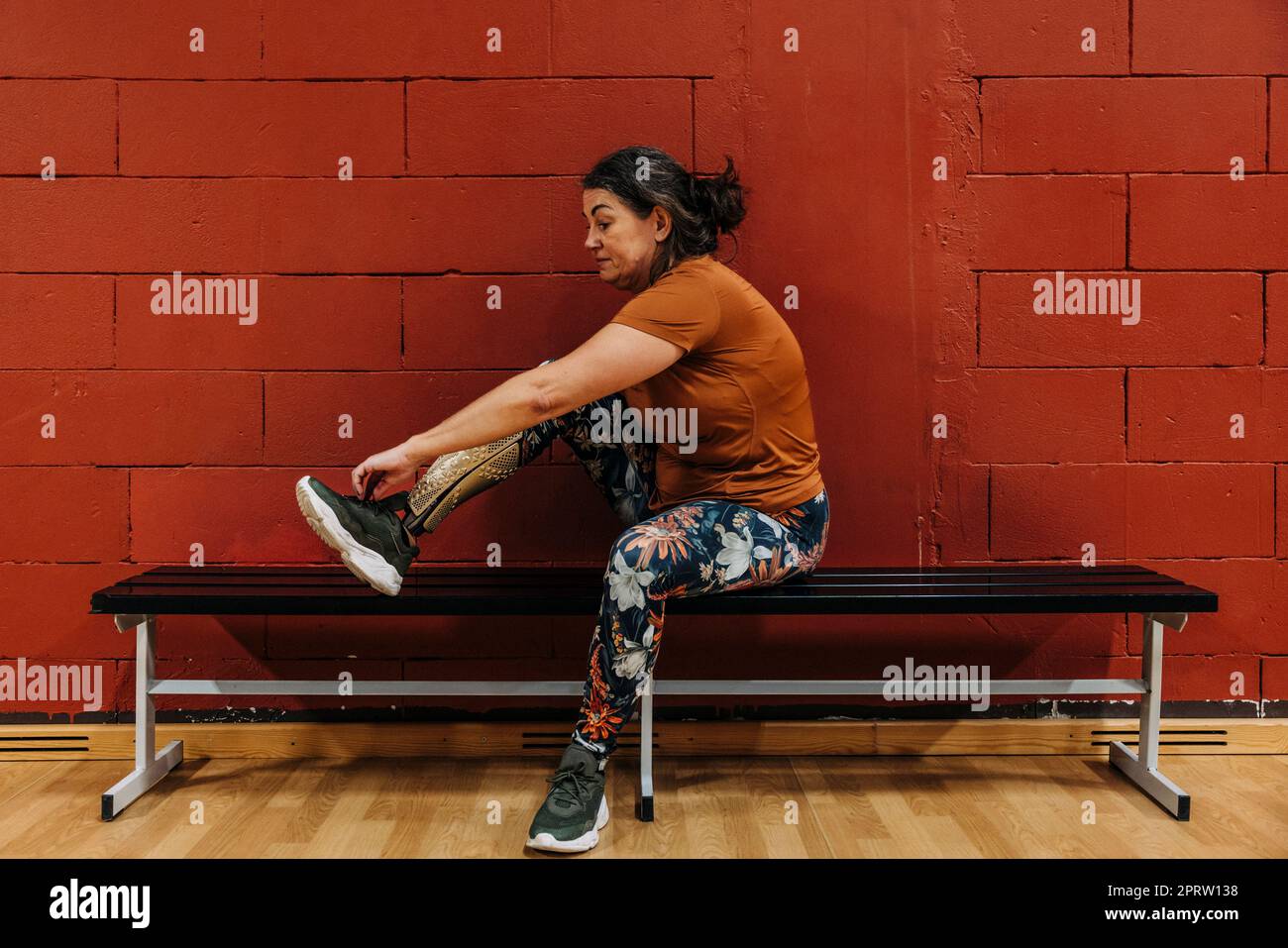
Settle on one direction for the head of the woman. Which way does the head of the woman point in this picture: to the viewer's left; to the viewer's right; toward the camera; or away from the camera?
to the viewer's left

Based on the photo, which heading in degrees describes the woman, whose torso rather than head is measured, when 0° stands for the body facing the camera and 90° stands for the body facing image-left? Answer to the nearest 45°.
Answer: approximately 90°
